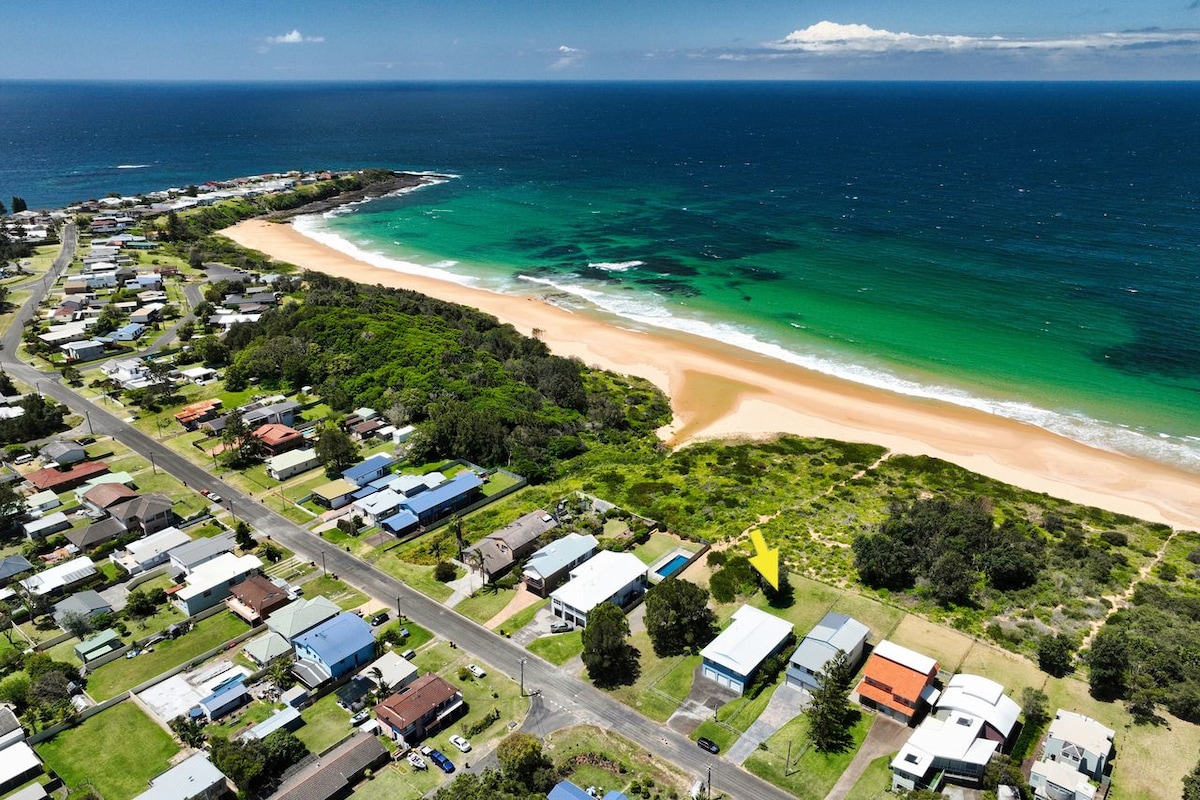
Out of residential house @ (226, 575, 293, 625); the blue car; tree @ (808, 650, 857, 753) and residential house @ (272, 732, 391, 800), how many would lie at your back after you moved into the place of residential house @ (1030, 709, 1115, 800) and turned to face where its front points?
0

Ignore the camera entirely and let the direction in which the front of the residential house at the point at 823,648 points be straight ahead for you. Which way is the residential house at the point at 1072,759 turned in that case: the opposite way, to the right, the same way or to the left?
the same way

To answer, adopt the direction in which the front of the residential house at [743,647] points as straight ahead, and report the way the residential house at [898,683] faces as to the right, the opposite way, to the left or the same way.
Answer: the same way

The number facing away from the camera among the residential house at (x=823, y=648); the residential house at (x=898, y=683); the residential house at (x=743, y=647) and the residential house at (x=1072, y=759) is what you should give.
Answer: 0

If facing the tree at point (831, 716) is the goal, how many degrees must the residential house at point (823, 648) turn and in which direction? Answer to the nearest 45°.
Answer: approximately 45° to its left

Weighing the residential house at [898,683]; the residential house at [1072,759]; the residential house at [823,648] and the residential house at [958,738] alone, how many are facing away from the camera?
0

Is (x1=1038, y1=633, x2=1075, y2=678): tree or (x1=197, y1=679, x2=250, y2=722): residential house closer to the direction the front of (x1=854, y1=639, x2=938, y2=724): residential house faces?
the residential house

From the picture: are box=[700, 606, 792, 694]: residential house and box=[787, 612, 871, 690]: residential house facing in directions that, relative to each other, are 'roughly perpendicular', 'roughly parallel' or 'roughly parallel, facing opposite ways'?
roughly parallel

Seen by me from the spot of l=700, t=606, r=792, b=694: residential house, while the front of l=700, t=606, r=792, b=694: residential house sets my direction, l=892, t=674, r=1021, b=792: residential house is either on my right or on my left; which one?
on my left

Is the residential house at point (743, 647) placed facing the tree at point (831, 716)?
no

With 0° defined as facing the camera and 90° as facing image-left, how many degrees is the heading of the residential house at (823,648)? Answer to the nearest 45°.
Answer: approximately 45°

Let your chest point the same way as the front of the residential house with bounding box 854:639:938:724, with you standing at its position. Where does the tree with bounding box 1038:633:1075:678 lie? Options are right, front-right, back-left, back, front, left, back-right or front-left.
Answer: back

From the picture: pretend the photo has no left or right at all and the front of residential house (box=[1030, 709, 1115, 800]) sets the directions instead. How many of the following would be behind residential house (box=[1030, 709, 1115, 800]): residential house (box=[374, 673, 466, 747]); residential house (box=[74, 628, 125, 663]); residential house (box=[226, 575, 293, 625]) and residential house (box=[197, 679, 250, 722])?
0

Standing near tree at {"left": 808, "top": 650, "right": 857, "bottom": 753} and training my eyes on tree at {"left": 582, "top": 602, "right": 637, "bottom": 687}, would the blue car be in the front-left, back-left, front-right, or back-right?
front-left

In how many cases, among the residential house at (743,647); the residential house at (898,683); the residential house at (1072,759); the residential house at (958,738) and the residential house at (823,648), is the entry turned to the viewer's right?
0

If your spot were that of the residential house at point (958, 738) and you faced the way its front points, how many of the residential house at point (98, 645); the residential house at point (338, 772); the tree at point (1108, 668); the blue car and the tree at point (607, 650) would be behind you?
1

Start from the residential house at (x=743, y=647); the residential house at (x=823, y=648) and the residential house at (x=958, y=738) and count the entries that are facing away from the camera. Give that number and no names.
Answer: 0

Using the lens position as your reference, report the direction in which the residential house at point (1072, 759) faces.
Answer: facing the viewer and to the left of the viewer

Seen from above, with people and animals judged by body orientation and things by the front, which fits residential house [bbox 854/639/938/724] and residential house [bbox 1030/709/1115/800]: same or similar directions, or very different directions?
same or similar directions

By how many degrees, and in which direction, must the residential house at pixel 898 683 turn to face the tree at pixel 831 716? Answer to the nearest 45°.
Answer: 0° — it already faces it
